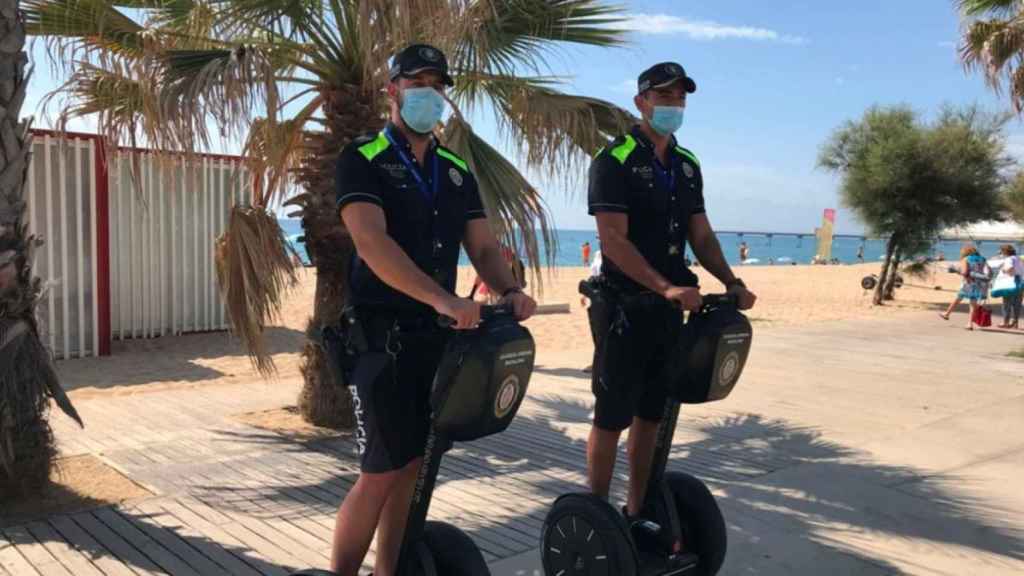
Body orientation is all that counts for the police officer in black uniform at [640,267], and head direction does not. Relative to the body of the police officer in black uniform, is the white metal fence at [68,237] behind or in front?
behind

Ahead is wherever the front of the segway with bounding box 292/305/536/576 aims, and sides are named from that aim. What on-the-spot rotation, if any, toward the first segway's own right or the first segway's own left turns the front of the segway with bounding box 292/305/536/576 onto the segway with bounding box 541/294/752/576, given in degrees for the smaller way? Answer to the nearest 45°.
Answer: approximately 90° to the first segway's own left

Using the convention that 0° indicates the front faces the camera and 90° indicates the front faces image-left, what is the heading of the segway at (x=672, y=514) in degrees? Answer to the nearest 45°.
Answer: approximately 315°

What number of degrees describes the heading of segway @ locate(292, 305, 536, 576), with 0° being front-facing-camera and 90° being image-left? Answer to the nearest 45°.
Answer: approximately 315°

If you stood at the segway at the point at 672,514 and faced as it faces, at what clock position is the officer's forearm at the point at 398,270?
The officer's forearm is roughly at 3 o'clock from the segway.

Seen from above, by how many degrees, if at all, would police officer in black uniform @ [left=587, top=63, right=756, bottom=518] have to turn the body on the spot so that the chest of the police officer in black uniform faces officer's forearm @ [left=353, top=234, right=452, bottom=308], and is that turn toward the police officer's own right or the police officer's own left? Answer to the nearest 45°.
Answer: approximately 90° to the police officer's own right

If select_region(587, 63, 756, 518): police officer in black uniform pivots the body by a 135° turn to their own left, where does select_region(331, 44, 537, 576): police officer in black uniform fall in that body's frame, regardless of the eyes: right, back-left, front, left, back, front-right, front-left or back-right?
back-left
